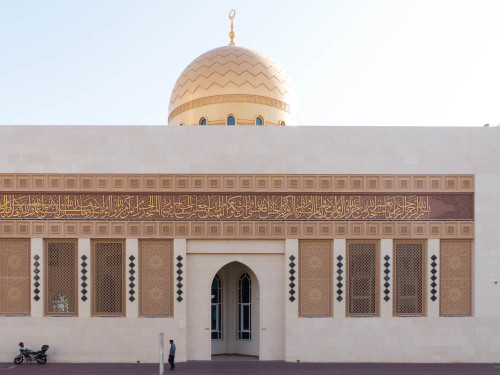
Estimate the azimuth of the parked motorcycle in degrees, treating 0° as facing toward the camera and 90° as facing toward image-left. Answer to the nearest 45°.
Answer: approximately 90°

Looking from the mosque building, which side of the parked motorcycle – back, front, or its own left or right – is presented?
back

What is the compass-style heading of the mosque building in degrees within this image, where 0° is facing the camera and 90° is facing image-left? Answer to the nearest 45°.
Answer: approximately 0°

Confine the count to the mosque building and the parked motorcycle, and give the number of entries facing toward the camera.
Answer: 1

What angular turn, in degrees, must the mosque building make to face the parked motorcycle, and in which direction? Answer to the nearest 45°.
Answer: approximately 90° to its right
